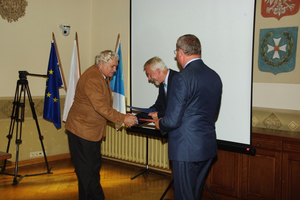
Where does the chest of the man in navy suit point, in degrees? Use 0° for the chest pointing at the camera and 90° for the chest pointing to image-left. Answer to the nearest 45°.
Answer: approximately 135°

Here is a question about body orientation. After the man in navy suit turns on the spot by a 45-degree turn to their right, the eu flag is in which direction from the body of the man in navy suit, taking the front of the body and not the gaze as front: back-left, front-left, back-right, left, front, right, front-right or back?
front-left

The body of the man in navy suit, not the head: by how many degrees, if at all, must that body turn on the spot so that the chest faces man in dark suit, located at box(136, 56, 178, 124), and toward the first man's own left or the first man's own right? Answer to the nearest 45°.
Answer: approximately 45° to the first man's own right

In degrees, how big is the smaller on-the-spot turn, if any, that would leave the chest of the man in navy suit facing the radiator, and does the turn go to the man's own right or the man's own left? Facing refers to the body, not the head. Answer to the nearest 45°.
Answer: approximately 45° to the man's own right

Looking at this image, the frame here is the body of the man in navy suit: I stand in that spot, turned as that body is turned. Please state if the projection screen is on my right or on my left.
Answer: on my right

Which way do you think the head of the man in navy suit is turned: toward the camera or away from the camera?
away from the camera

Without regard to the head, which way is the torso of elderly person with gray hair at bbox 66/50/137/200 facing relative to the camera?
to the viewer's right

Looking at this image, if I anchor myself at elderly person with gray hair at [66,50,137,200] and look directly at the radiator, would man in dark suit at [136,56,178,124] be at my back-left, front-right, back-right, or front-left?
front-right

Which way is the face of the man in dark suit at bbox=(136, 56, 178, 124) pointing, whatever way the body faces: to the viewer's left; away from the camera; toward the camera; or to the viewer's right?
to the viewer's left

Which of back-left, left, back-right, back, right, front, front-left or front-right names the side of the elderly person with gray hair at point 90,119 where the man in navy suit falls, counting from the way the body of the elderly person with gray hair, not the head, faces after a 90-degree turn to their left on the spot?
back-right

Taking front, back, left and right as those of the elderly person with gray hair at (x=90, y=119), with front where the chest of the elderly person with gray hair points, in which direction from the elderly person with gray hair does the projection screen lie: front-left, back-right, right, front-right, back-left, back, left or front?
front

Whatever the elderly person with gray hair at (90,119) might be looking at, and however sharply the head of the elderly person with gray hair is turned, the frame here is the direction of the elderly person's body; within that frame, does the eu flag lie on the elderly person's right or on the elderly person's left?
on the elderly person's left

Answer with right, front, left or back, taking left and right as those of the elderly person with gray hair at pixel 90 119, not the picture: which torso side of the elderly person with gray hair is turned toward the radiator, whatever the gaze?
left
